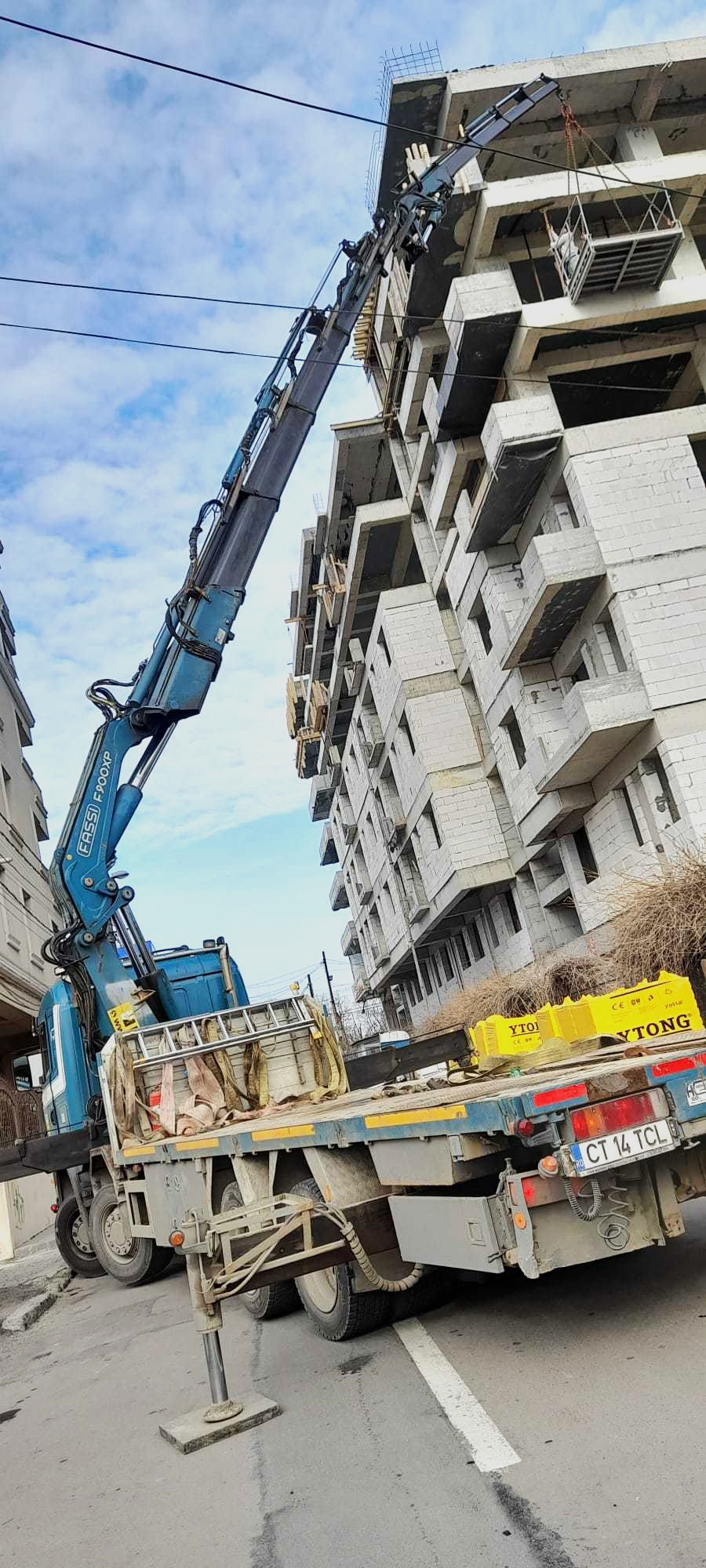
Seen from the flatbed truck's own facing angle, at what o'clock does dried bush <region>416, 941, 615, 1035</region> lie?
The dried bush is roughly at 2 o'clock from the flatbed truck.

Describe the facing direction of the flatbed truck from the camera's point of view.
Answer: facing away from the viewer and to the left of the viewer

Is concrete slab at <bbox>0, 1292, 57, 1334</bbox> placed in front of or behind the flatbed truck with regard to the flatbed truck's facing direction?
in front

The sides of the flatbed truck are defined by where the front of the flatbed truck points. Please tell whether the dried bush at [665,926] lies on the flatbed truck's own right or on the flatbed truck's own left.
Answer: on the flatbed truck's own right

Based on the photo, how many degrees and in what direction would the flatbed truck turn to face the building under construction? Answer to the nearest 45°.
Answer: approximately 90° to its right

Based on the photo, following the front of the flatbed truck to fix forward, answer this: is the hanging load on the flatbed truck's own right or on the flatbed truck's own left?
on the flatbed truck's own right
